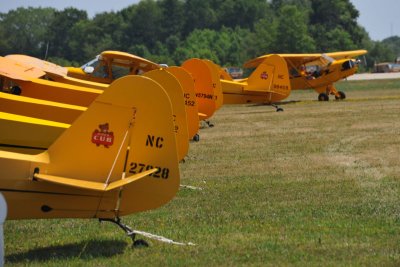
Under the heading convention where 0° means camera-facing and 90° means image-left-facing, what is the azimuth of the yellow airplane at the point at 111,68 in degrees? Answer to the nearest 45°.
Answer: approximately 90°

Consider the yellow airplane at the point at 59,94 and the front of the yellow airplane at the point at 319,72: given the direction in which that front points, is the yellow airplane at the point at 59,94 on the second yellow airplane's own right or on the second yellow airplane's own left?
on the second yellow airplane's own right

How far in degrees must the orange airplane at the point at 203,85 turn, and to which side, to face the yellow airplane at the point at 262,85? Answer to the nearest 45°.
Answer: approximately 90° to its right

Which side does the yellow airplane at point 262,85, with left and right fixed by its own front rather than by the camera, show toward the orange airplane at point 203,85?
left

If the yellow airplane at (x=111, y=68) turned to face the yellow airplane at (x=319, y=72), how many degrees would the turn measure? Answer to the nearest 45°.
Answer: approximately 135° to its right

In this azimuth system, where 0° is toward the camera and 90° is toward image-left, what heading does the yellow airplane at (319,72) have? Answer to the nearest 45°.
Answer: approximately 315°

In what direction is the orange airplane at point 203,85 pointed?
to the viewer's left

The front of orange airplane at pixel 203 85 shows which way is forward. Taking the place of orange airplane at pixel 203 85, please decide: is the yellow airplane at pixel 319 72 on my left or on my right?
on my right

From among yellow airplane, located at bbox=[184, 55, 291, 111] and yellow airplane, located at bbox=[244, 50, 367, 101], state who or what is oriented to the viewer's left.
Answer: yellow airplane, located at bbox=[184, 55, 291, 111]

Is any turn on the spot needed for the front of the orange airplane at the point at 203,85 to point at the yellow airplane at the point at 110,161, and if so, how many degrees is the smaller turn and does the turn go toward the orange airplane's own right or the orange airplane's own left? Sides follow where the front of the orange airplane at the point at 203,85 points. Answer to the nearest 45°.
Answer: approximately 90° to the orange airplane's own left
